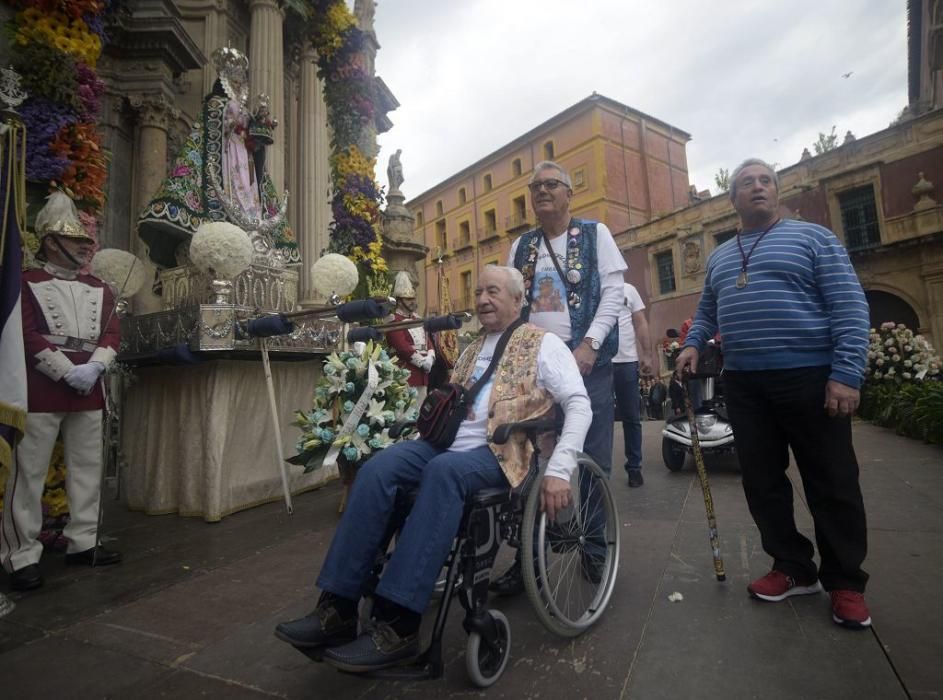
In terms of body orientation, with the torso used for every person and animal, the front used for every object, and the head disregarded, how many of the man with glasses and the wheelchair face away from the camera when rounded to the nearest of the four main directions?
0

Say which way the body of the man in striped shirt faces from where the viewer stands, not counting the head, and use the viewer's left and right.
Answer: facing the viewer and to the left of the viewer

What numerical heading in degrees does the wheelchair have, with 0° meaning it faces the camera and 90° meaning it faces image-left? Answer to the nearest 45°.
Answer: approximately 45°

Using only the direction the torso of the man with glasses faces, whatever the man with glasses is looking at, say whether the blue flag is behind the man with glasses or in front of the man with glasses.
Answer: in front

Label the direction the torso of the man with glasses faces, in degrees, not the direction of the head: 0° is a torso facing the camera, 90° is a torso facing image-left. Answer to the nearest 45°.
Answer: approximately 45°

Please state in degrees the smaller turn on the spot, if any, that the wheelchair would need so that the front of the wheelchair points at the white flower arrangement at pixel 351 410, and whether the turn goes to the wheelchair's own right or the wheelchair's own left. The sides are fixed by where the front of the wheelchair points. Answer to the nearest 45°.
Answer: approximately 90° to the wheelchair's own right

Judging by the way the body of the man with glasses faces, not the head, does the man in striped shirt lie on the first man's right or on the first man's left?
on the first man's left

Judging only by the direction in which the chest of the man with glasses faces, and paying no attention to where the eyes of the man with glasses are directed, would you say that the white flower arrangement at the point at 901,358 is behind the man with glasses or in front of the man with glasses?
behind

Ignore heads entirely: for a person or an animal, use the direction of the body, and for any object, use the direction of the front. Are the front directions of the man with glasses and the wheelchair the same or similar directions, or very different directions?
same or similar directions

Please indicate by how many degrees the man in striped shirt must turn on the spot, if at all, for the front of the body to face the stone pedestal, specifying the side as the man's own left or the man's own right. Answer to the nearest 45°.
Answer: approximately 90° to the man's own right

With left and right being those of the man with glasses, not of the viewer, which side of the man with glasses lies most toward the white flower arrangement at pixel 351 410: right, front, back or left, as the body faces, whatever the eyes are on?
right

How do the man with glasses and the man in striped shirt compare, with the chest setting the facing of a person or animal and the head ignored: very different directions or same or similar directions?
same or similar directions

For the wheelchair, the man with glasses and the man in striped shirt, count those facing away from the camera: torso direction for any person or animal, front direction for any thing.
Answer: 0
